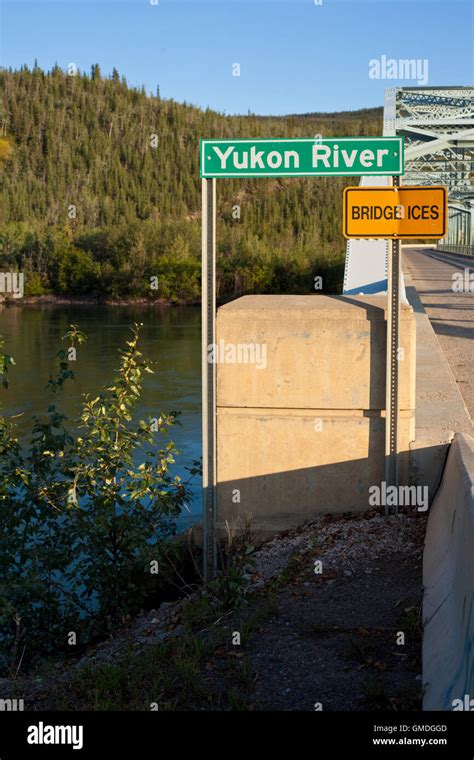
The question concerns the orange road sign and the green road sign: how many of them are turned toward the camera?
2

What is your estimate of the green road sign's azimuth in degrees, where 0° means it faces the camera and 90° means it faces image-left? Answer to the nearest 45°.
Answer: approximately 0°
